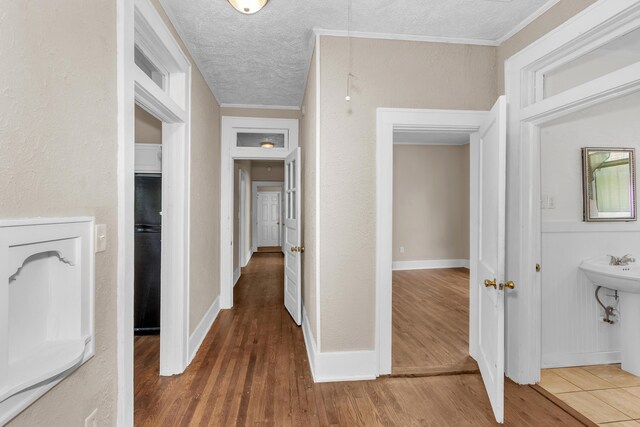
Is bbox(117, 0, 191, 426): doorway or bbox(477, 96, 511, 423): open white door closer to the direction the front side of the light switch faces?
the open white door

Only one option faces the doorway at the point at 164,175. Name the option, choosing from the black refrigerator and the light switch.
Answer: the black refrigerator

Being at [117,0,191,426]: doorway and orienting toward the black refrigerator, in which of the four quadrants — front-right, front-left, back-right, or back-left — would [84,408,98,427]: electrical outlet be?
back-left

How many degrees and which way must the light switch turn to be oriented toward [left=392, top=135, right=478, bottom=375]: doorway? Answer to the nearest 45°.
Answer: approximately 45° to its left

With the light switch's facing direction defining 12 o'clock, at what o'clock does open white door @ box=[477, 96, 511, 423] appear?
The open white door is roughly at 11 o'clock from the light switch.

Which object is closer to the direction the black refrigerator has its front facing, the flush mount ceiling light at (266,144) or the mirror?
the mirror

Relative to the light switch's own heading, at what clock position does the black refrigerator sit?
The black refrigerator is roughly at 8 o'clock from the light switch.

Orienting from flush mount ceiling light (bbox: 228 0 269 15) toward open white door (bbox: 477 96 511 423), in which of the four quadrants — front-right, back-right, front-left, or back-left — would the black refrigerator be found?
back-left

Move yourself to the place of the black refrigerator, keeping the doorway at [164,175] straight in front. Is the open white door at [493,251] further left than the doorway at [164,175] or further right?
left
